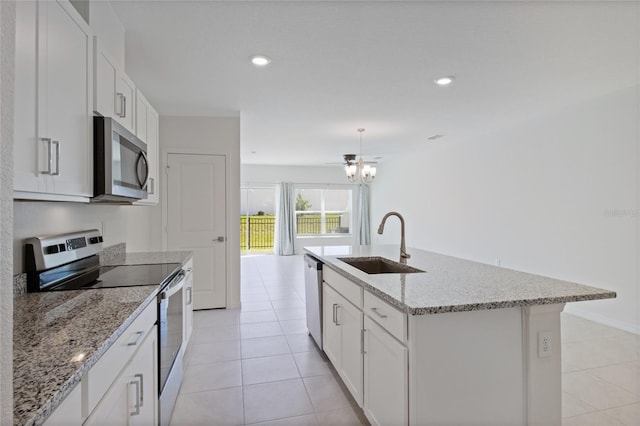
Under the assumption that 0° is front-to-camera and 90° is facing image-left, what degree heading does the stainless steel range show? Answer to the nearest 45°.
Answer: approximately 270°

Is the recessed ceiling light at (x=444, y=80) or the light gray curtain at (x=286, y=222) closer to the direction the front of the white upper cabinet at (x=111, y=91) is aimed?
the recessed ceiling light

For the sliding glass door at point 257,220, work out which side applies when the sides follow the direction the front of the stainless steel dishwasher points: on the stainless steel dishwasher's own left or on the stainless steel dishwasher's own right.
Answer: on the stainless steel dishwasher's own right

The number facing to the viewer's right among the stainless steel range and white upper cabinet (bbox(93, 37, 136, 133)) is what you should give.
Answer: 2

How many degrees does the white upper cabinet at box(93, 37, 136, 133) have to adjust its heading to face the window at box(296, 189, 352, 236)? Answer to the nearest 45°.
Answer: approximately 45° to its left

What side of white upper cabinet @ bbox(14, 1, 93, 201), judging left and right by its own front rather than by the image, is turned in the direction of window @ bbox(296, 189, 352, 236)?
left

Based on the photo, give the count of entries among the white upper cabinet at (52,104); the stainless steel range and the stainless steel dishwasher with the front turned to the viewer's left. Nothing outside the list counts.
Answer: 1

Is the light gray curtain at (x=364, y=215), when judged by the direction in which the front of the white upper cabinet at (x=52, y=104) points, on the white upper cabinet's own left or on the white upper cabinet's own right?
on the white upper cabinet's own left

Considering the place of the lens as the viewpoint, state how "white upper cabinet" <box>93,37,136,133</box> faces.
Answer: facing to the right of the viewer

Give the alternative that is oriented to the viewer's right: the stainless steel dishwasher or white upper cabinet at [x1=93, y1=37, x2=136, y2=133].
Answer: the white upper cabinet

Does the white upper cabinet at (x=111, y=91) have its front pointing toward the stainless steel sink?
yes

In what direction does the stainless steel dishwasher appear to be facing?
to the viewer's left
